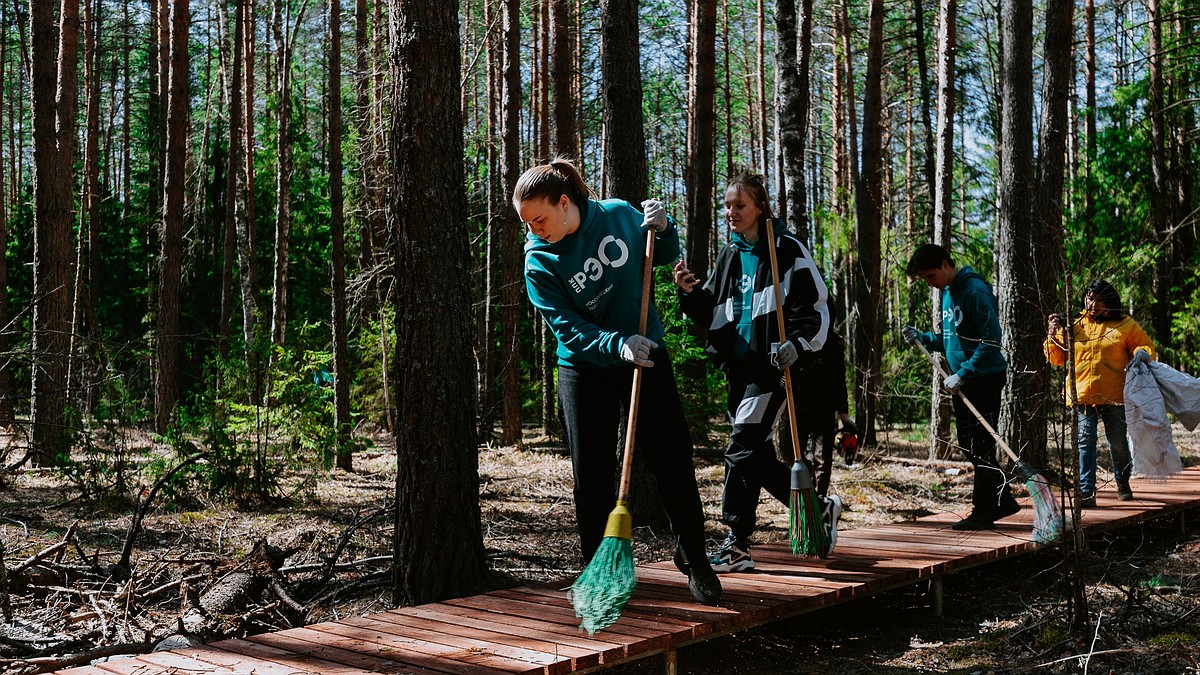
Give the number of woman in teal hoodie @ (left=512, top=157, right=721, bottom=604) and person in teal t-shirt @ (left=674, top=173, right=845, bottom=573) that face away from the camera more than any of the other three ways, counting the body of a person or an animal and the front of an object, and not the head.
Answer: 0

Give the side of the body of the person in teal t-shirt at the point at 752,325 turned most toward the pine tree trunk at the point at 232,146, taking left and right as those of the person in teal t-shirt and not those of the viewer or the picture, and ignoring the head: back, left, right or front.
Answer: right

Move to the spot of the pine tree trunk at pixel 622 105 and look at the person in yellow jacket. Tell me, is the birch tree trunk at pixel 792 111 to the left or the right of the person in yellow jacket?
left

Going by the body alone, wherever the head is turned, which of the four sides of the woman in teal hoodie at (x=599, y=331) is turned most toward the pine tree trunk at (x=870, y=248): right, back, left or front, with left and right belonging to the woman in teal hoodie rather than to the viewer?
back

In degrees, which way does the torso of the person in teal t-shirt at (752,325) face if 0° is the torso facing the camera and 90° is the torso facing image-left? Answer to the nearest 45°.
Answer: approximately 45°

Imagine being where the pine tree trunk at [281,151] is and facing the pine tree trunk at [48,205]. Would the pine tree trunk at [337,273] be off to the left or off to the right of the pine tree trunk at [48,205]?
left

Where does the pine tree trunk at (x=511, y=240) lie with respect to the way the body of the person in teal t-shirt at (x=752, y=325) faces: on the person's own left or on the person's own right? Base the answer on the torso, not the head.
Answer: on the person's own right

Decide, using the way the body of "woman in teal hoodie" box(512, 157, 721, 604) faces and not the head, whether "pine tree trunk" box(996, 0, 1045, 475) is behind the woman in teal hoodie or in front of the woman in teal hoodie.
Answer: behind

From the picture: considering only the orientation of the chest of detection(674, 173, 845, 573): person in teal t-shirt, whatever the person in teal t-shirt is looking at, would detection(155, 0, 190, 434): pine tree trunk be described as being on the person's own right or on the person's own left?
on the person's own right

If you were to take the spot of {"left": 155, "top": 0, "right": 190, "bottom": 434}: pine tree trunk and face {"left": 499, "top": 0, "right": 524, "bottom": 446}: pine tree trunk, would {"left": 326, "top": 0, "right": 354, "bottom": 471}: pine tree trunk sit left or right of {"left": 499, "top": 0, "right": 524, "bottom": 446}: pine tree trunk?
right

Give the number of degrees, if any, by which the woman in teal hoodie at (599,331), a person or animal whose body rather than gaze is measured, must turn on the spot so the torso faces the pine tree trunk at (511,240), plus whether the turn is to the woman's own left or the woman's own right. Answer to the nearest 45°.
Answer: approximately 180°

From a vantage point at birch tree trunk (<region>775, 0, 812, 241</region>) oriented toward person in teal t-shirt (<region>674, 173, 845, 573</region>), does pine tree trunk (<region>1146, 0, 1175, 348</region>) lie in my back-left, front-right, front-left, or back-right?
back-left

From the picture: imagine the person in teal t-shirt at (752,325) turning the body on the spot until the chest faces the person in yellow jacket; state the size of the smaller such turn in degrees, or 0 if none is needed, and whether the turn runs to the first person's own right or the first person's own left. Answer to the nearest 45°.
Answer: approximately 180°
